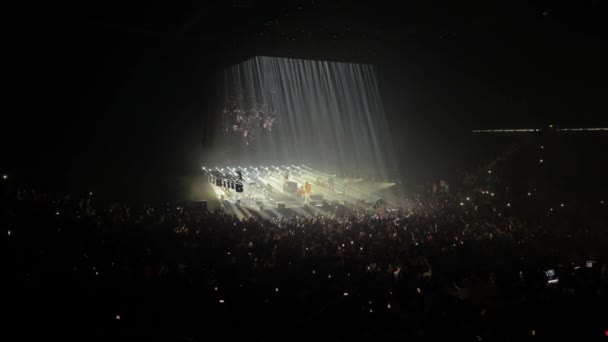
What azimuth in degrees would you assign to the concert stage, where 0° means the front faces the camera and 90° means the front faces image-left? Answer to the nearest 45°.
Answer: approximately 315°
